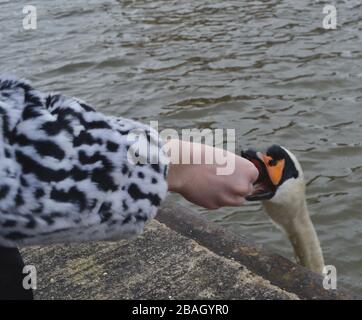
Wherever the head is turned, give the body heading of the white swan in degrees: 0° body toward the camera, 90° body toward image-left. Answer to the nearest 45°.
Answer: approximately 90°
